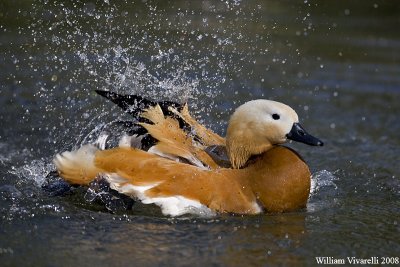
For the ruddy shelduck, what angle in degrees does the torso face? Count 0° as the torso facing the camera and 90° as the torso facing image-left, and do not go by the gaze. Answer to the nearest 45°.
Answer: approximately 270°
